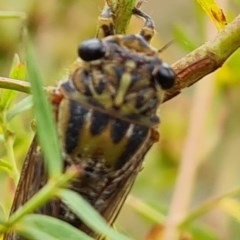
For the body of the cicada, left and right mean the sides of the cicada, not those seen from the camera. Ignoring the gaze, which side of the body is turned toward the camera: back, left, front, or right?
back
